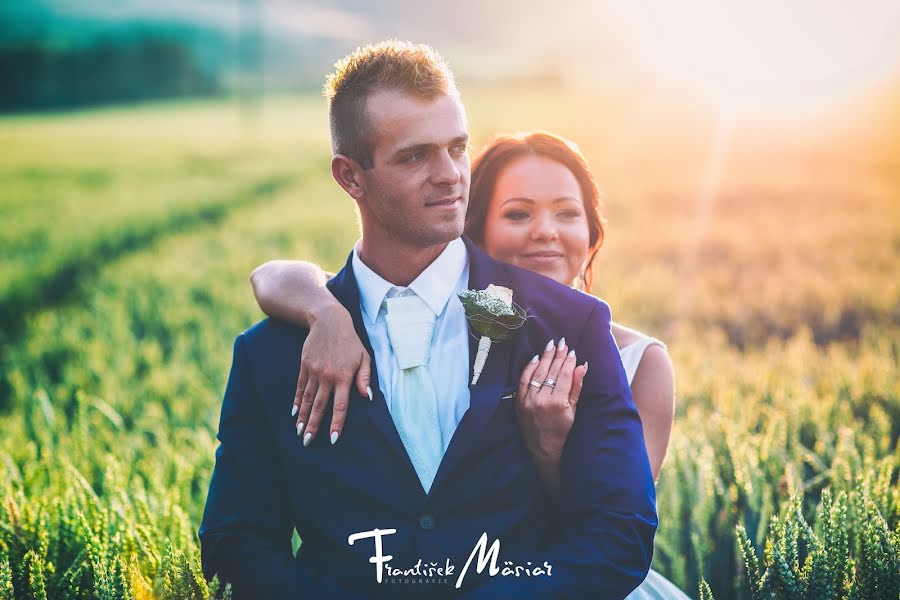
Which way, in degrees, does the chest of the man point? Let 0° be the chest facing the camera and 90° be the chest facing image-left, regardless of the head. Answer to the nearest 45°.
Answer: approximately 0°
